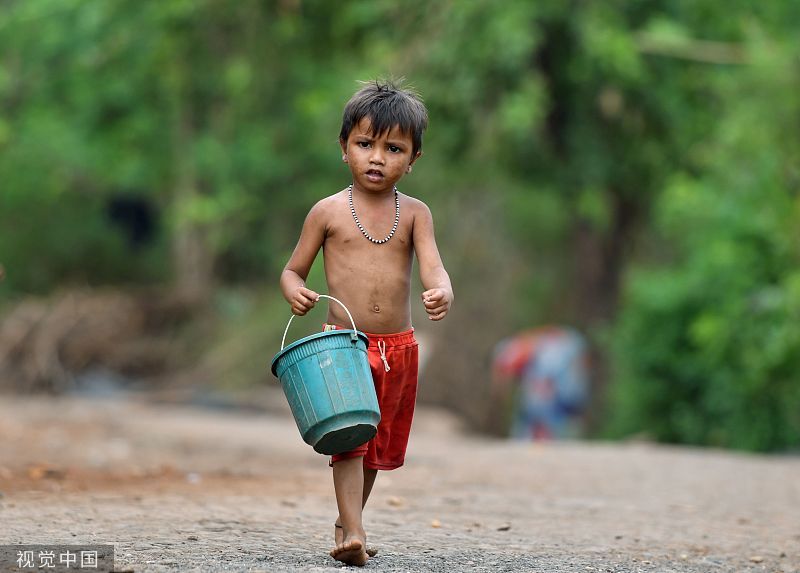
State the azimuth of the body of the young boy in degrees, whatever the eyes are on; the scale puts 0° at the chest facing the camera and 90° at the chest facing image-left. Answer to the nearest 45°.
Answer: approximately 0°
